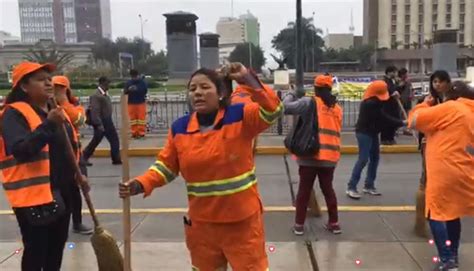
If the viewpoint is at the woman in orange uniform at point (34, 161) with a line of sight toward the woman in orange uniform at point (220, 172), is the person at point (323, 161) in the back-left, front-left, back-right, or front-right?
front-left

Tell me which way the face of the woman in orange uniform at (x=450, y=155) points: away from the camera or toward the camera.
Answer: away from the camera

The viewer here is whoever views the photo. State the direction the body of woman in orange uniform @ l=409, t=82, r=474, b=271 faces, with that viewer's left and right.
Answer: facing away from the viewer and to the left of the viewer

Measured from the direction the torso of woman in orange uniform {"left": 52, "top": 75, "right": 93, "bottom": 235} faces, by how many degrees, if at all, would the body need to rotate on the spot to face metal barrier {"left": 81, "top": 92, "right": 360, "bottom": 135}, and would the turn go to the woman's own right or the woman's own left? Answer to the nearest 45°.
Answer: approximately 90° to the woman's own left

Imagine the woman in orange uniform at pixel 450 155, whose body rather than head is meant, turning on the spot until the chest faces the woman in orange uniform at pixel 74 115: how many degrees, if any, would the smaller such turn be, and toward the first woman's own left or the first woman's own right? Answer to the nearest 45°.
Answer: approximately 45° to the first woman's own left

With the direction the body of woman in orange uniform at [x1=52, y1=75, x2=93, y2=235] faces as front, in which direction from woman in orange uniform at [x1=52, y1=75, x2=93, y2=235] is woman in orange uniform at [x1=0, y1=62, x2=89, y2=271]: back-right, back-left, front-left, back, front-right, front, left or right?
right

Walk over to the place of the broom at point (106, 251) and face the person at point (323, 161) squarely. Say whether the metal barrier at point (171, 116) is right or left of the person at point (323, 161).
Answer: left
